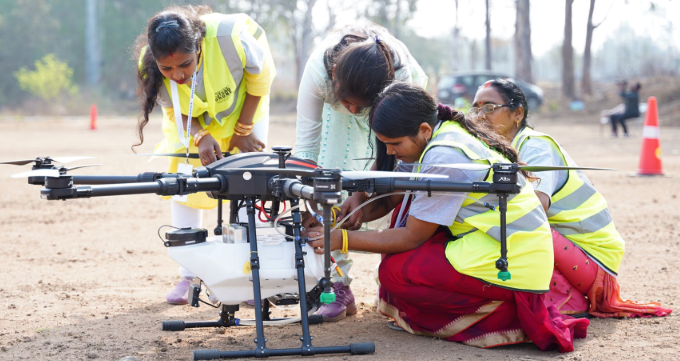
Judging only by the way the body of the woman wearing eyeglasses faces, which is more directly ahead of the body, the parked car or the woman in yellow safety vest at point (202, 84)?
the woman in yellow safety vest

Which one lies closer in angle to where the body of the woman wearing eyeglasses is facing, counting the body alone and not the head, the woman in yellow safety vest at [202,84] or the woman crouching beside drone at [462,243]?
the woman in yellow safety vest

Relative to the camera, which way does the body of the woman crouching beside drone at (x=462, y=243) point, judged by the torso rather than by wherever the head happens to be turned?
to the viewer's left

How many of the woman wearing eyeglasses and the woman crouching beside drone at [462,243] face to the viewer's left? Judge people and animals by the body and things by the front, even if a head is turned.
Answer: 2

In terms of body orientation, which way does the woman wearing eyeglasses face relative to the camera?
to the viewer's left

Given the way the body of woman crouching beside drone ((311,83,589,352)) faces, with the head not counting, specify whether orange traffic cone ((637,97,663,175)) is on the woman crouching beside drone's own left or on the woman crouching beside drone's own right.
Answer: on the woman crouching beside drone's own right

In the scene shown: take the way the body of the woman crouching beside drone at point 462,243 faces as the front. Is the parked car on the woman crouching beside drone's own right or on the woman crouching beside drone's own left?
on the woman crouching beside drone's own right

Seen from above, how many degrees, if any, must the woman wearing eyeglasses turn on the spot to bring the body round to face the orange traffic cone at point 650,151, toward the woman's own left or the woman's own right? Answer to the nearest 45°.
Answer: approximately 90° to the woman's own right
